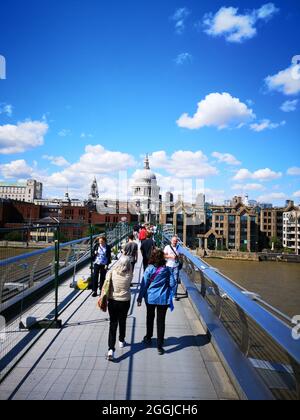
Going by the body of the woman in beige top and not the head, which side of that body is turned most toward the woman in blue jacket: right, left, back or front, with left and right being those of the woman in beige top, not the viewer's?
right

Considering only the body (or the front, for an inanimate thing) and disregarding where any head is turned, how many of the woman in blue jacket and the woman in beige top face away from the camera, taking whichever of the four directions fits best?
2

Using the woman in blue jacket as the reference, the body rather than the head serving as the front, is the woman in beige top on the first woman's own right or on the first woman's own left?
on the first woman's own left

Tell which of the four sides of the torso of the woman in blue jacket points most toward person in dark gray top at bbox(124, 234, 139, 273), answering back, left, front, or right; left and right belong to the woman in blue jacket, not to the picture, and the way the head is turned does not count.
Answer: front

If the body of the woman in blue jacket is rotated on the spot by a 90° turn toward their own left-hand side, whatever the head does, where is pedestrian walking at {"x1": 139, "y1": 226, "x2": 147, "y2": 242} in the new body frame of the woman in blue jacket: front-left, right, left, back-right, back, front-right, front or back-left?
right

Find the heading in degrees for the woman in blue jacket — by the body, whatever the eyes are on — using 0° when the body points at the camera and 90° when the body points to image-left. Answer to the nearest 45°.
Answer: approximately 180°

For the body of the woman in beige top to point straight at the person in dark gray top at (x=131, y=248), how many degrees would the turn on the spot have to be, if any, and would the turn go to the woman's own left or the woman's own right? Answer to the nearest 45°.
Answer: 0° — they already face them

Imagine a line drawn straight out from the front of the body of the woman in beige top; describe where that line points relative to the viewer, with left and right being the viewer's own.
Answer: facing away from the viewer

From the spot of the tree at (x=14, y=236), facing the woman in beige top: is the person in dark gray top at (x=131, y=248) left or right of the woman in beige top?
left
